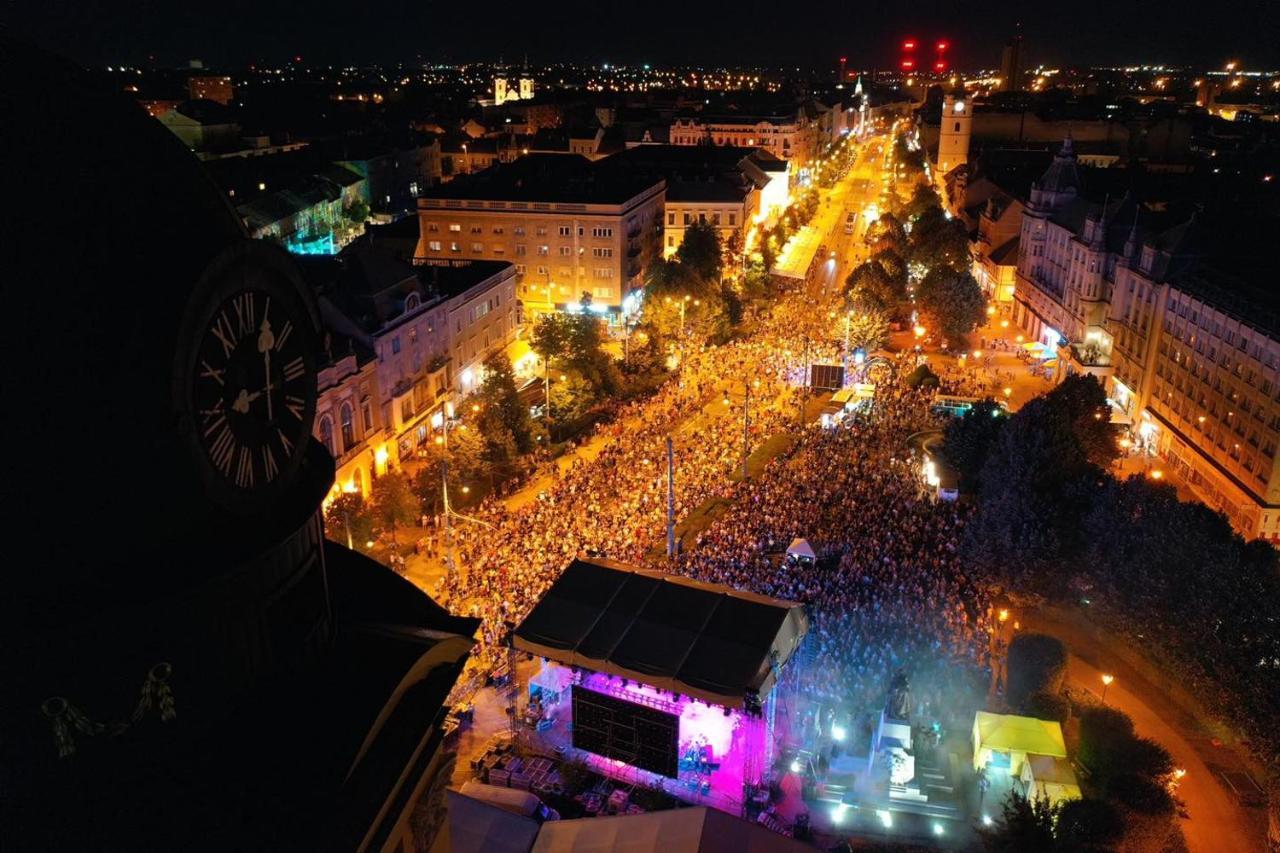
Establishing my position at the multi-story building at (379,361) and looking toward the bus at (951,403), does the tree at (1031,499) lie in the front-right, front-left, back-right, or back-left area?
front-right

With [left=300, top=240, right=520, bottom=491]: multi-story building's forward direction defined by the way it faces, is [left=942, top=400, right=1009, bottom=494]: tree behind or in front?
in front

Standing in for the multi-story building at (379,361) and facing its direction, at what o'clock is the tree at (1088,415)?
The tree is roughly at 11 o'clock from the multi-story building.

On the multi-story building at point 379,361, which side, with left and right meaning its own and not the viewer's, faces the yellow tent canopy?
front

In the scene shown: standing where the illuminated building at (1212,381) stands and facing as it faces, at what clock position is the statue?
The statue is roughly at 11 o'clock from the illuminated building.

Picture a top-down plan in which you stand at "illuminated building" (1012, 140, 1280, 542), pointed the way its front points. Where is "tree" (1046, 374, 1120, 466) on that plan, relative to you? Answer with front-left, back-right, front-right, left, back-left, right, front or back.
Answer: front

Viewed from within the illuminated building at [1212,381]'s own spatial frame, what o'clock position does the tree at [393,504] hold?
The tree is roughly at 12 o'clock from the illuminated building.

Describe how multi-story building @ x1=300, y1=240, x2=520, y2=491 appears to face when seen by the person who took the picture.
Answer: facing the viewer and to the right of the viewer

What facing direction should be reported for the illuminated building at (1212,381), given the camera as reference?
facing the viewer and to the left of the viewer

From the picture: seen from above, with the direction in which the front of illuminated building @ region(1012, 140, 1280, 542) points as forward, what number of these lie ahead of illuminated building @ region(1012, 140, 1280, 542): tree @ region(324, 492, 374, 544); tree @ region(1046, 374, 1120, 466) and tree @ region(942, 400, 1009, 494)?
3

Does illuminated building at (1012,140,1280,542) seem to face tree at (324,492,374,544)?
yes

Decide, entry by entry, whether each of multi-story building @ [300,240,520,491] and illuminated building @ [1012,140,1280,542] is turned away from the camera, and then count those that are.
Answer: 0

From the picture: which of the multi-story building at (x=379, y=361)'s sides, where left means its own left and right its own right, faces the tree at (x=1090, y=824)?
front

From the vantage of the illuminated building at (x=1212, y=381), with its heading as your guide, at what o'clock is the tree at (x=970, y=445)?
The tree is roughly at 12 o'clock from the illuminated building.
